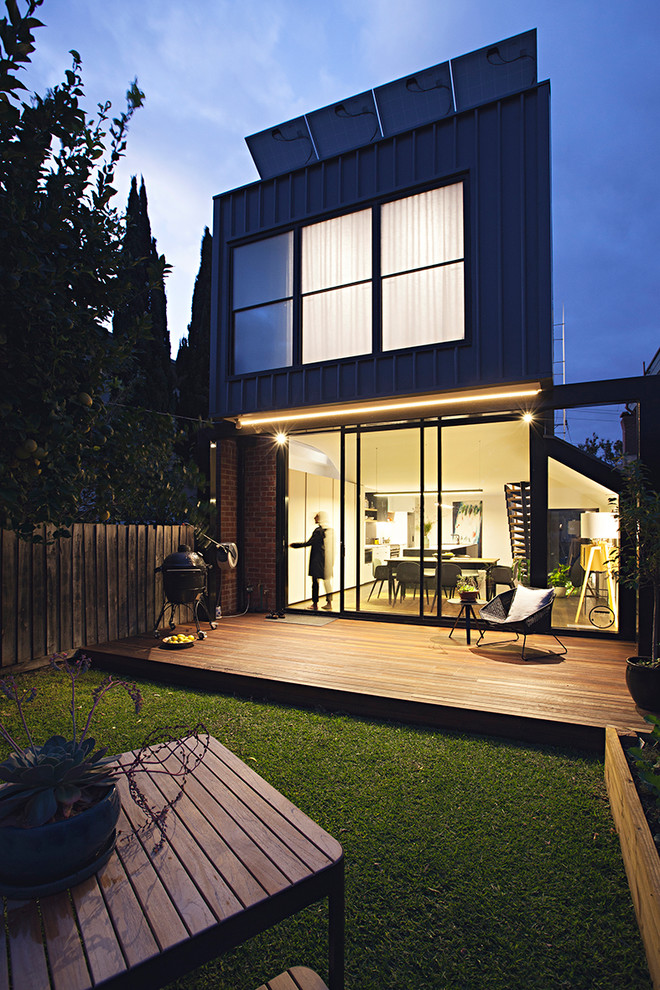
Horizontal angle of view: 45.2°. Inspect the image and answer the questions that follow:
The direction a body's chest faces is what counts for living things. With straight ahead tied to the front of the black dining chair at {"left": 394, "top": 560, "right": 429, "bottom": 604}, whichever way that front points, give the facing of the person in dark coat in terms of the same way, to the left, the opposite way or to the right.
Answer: to the left

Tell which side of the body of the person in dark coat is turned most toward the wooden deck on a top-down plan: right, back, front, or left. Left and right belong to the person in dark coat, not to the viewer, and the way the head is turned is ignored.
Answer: left

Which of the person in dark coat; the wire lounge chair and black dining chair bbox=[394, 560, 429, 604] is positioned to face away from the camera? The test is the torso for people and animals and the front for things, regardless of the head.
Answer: the black dining chair

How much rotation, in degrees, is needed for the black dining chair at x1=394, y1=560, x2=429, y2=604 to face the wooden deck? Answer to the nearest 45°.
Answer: approximately 180°

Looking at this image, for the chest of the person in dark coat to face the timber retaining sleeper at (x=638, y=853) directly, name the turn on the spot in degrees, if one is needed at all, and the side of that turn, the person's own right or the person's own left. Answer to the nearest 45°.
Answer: approximately 90° to the person's own left

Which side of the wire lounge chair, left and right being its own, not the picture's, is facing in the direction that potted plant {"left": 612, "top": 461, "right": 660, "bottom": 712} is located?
left

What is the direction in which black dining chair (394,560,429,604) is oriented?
away from the camera

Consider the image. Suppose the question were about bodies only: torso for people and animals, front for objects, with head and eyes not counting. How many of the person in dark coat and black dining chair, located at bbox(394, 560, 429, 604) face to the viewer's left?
1

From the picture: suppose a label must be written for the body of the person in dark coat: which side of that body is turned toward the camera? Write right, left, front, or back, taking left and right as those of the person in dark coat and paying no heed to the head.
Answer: left

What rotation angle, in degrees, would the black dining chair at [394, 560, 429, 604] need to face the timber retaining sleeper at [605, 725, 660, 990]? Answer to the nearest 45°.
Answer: approximately 180°
